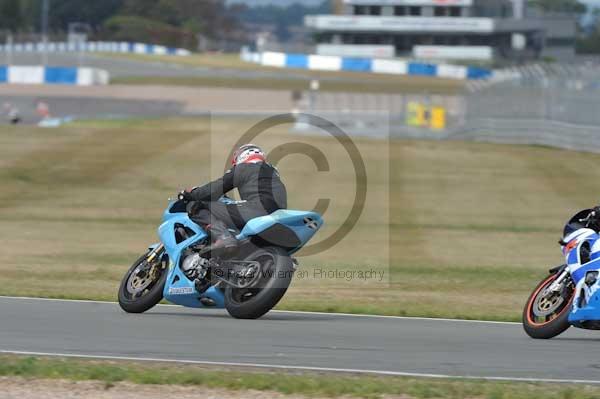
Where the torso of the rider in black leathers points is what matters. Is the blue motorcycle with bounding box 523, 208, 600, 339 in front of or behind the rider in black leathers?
behind

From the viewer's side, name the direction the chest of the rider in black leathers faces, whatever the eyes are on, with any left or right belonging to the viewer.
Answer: facing away from the viewer and to the left of the viewer

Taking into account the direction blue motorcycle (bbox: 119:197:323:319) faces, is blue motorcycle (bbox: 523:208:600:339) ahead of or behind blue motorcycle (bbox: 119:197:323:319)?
behind

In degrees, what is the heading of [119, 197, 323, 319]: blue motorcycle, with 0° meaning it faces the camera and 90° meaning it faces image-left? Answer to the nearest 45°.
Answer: approximately 135°
